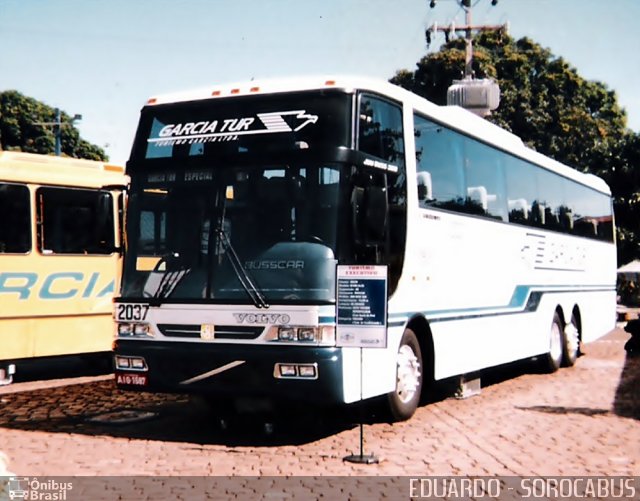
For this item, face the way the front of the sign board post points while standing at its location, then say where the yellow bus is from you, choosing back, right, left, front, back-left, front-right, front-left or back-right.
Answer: back-right

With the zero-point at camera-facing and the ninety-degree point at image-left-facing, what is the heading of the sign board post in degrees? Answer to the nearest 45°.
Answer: approximately 0°

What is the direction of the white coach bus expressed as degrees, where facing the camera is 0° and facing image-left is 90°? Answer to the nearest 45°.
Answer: approximately 45°
